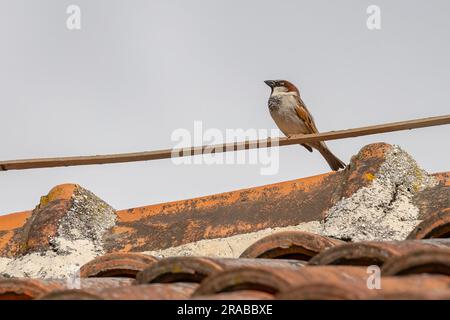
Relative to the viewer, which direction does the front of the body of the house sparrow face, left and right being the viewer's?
facing the viewer and to the left of the viewer
